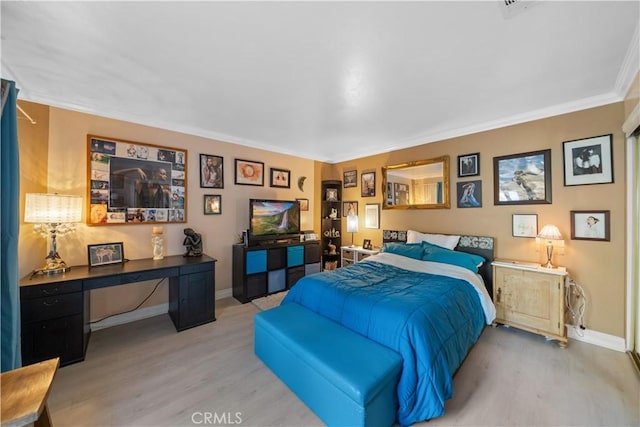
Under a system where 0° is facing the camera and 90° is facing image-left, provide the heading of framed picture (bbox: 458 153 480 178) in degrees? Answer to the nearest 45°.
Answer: approximately 45°

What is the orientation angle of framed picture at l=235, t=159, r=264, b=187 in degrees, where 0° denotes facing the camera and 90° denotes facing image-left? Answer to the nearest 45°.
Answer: approximately 315°

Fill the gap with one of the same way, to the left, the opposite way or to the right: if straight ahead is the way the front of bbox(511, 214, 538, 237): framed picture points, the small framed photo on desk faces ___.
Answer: to the left

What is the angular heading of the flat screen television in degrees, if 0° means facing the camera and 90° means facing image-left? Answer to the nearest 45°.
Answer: approximately 315°

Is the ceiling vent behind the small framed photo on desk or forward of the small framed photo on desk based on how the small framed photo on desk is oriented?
forward
